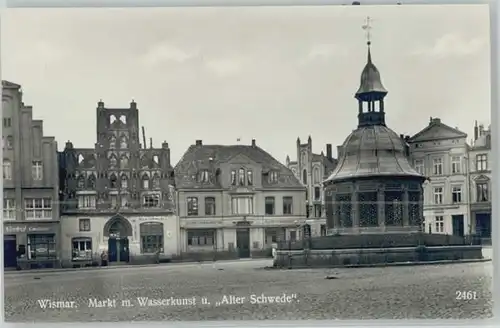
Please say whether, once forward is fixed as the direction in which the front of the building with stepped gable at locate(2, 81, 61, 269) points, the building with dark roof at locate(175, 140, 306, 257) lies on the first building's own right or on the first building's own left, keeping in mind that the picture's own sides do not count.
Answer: on the first building's own left

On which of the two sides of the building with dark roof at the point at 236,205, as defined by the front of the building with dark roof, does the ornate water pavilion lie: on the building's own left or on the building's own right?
on the building's own left

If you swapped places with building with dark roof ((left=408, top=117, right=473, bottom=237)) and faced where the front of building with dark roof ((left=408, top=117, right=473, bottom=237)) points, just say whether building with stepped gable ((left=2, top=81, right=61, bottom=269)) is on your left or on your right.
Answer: on your right

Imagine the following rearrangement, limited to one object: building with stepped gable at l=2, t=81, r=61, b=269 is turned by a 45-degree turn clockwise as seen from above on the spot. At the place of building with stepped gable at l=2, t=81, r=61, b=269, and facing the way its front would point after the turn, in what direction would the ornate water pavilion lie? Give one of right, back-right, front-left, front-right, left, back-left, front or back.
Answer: back-left

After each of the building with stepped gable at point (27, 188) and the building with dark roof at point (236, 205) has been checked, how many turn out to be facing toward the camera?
2

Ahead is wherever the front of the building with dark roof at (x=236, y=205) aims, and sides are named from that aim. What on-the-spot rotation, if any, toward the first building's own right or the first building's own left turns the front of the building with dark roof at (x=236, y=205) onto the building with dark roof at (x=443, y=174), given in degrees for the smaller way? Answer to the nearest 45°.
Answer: approximately 90° to the first building's own left

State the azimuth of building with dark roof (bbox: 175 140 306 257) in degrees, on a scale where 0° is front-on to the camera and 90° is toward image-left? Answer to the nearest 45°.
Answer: approximately 0°
